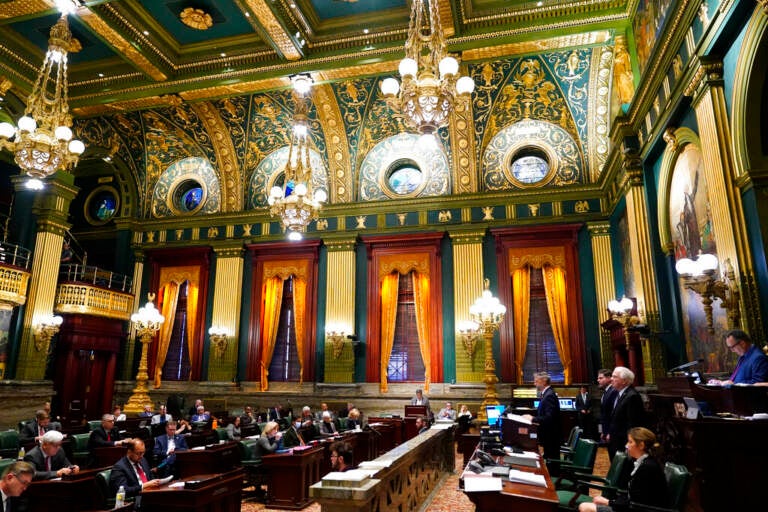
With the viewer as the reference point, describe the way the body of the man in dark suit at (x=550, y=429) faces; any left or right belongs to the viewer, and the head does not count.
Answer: facing to the left of the viewer

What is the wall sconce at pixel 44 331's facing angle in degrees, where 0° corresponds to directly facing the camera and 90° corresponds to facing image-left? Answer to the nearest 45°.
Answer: approximately 315°

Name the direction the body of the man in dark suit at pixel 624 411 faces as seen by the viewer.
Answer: to the viewer's left

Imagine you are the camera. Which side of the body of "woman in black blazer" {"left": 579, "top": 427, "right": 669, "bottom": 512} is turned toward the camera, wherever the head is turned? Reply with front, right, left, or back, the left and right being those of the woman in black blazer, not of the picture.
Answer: left

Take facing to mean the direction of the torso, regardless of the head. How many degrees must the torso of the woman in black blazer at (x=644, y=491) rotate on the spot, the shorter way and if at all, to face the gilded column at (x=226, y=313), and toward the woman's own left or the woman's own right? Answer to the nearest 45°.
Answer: approximately 45° to the woman's own right

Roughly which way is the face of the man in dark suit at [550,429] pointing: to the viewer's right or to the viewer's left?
to the viewer's left
